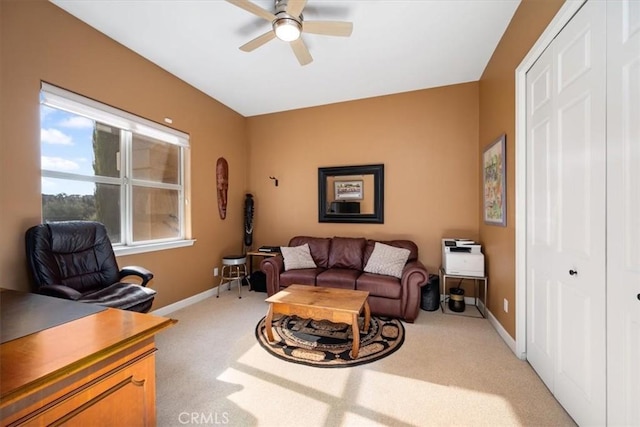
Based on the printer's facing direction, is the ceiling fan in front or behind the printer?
in front

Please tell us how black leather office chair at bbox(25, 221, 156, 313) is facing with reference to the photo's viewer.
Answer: facing the viewer and to the right of the viewer

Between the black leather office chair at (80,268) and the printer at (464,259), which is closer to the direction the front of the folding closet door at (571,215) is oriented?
the black leather office chair

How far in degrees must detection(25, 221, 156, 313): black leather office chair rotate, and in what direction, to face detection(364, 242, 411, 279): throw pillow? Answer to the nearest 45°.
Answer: approximately 45° to its left

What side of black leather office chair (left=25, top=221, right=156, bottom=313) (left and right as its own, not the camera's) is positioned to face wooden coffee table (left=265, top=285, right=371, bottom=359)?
front

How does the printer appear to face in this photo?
toward the camera

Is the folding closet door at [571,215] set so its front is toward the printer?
no

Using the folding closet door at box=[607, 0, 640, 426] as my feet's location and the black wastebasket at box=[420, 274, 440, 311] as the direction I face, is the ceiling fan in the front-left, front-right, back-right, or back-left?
front-left

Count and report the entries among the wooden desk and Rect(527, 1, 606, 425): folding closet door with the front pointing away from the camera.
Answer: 1

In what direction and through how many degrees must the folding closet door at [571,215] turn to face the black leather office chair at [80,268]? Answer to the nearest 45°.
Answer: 0° — it already faces it

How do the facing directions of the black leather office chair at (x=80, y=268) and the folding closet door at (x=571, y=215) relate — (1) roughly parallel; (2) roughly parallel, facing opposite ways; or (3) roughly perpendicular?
roughly parallel, facing opposite ways

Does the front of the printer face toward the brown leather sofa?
no
